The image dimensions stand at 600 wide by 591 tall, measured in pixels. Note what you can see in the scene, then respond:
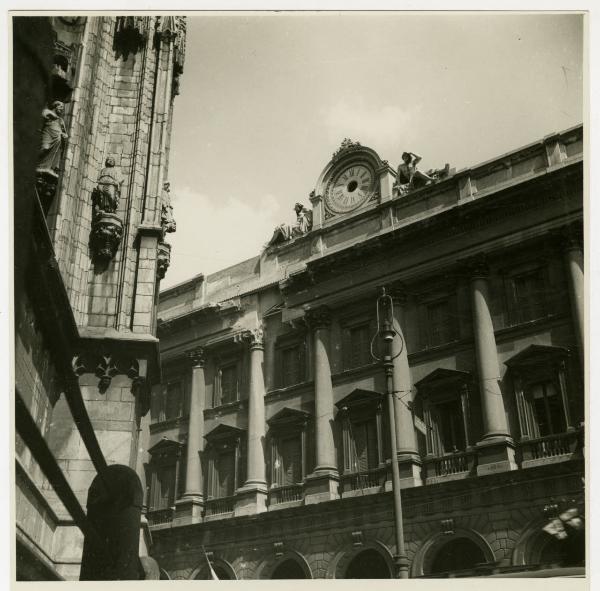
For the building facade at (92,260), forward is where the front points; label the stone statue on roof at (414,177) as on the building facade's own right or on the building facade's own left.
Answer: on the building facade's own left

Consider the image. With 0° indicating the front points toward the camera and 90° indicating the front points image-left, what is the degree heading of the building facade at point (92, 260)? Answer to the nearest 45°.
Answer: approximately 315°

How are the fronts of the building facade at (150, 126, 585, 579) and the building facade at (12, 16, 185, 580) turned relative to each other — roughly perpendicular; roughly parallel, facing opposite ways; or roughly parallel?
roughly perpendicular

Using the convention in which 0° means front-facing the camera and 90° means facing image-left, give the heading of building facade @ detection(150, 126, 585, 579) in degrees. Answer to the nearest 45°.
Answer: approximately 45°
